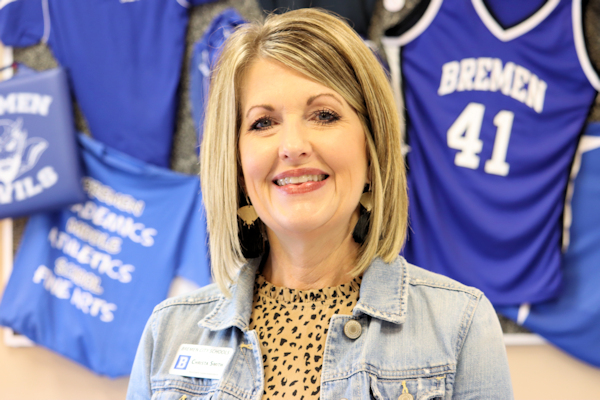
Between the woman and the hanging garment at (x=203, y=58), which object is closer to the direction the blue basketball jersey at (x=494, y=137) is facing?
the woman

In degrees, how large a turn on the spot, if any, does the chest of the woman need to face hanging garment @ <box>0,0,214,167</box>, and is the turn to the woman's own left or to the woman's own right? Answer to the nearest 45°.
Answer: approximately 135° to the woman's own right

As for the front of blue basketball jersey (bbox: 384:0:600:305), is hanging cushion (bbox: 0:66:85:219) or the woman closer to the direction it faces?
the woman

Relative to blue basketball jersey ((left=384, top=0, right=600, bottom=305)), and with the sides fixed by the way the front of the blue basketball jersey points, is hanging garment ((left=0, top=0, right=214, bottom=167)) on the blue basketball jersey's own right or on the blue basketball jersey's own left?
on the blue basketball jersey's own right

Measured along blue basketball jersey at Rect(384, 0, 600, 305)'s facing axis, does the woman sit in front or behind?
in front

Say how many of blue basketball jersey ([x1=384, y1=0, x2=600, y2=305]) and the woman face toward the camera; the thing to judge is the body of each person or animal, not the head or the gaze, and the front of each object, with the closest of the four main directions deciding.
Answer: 2

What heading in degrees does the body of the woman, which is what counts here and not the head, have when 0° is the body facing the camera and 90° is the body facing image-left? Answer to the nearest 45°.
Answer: approximately 0°

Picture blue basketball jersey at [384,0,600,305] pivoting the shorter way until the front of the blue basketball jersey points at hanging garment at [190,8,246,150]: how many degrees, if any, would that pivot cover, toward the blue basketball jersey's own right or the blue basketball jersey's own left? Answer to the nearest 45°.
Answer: approximately 90° to the blue basketball jersey's own right
